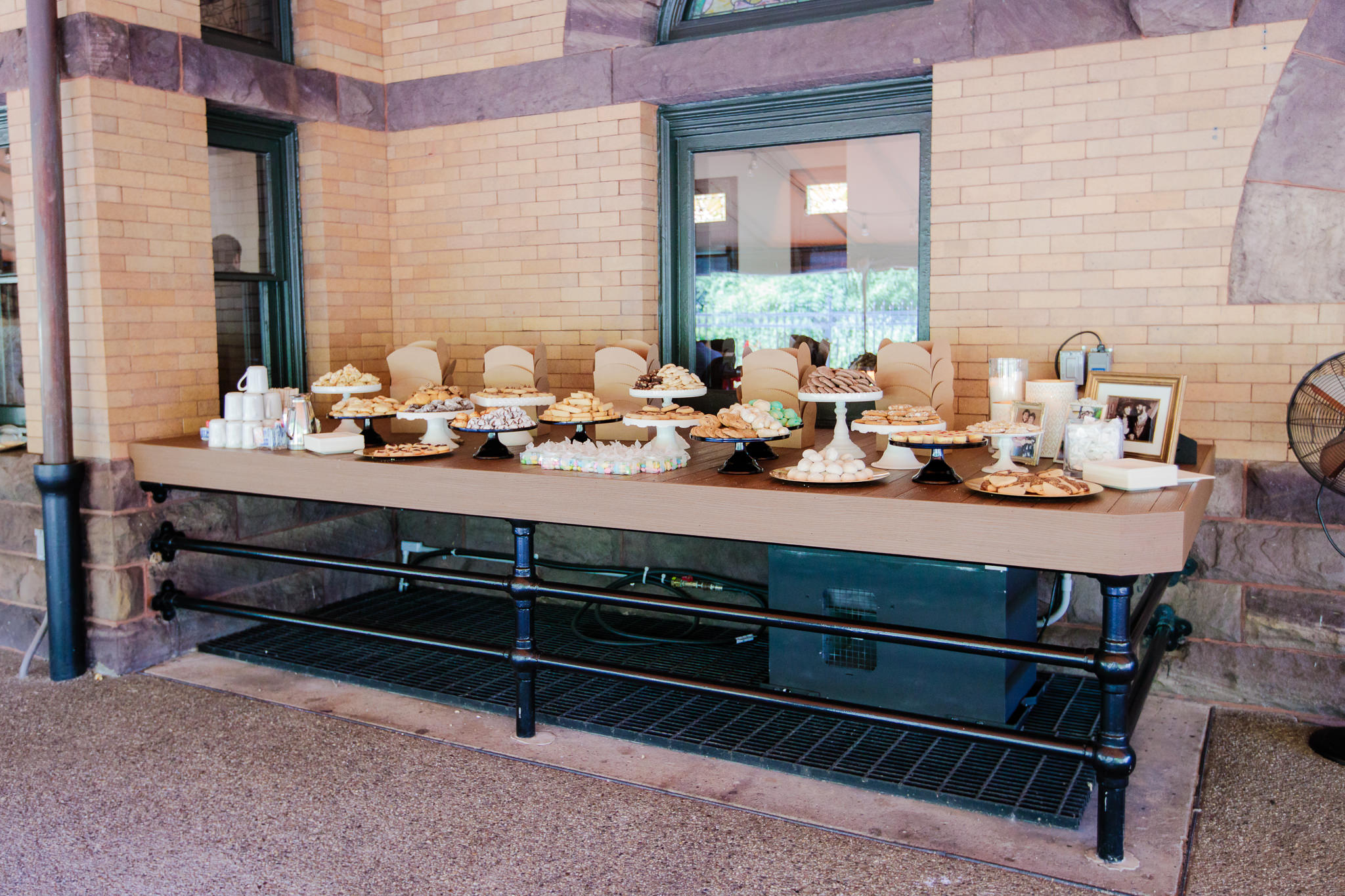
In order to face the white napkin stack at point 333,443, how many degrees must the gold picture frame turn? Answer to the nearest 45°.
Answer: approximately 45° to its right

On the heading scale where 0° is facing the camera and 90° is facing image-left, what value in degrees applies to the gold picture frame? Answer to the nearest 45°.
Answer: approximately 45°

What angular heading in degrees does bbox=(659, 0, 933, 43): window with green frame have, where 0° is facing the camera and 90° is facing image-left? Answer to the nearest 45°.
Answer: approximately 45°

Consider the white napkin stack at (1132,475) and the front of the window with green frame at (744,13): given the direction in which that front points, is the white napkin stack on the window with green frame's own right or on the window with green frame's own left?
on the window with green frame's own left

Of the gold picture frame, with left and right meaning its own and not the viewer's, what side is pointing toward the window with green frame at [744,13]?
right
